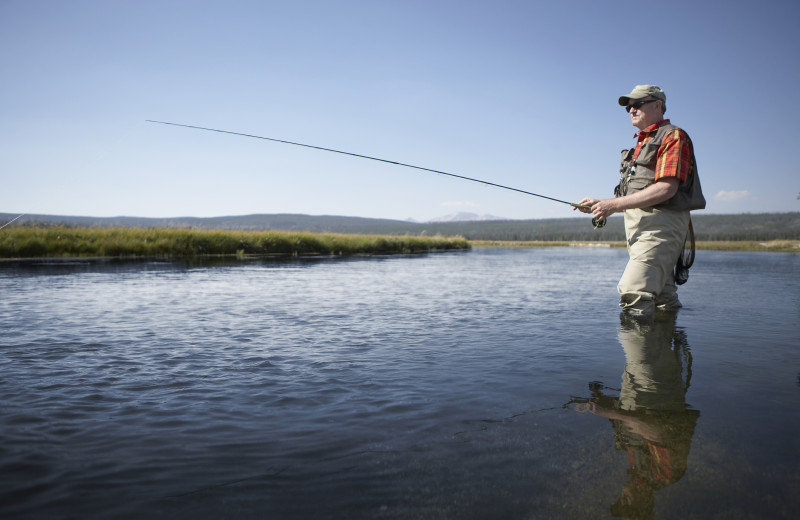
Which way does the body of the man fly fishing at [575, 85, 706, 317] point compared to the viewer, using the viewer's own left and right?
facing to the left of the viewer
